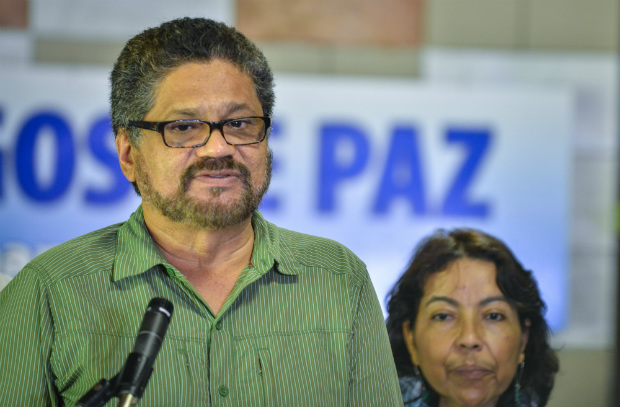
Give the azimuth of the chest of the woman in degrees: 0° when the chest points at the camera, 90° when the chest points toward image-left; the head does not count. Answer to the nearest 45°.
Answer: approximately 0°

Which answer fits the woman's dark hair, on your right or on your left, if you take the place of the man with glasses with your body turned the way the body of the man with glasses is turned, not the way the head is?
on your left

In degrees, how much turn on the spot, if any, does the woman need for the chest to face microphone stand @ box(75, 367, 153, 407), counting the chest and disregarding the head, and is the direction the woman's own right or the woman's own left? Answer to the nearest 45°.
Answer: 0° — they already face it

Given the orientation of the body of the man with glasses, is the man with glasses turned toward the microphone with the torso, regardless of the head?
yes

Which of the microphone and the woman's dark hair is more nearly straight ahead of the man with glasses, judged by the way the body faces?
the microphone

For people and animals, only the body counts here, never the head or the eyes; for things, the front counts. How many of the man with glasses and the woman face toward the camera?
2

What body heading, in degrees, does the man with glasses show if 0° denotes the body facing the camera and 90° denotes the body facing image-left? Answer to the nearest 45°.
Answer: approximately 0°

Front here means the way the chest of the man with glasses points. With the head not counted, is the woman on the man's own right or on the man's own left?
on the man's own left
